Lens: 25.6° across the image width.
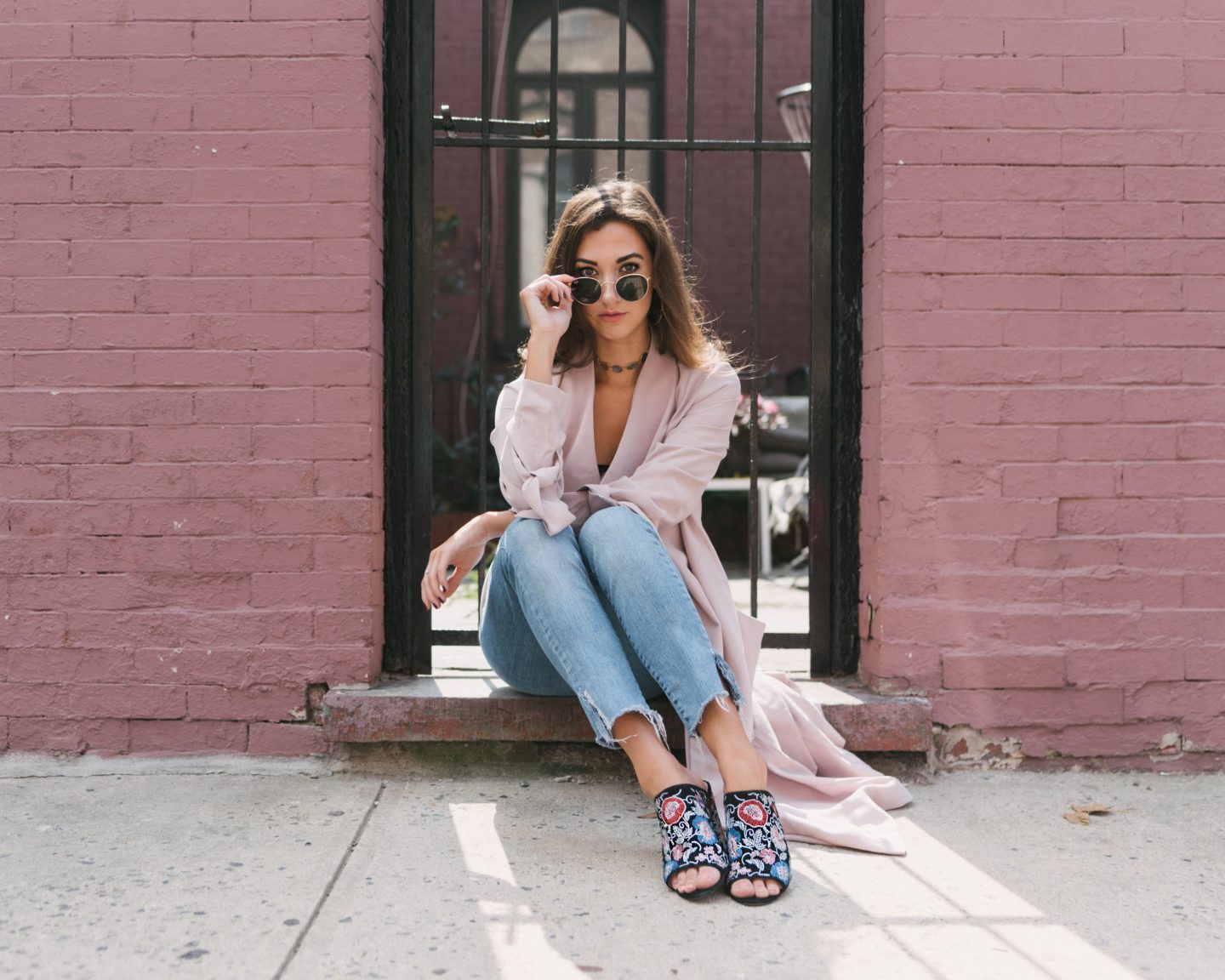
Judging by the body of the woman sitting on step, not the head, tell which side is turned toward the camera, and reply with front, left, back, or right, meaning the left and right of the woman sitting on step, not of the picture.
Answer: front

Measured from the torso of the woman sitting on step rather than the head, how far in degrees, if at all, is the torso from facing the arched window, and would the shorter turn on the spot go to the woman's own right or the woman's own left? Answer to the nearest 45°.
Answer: approximately 180°

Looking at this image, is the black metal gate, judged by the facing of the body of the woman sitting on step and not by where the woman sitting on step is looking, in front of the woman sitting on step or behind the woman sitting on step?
behind

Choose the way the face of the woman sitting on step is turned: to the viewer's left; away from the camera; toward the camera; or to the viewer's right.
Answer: toward the camera
